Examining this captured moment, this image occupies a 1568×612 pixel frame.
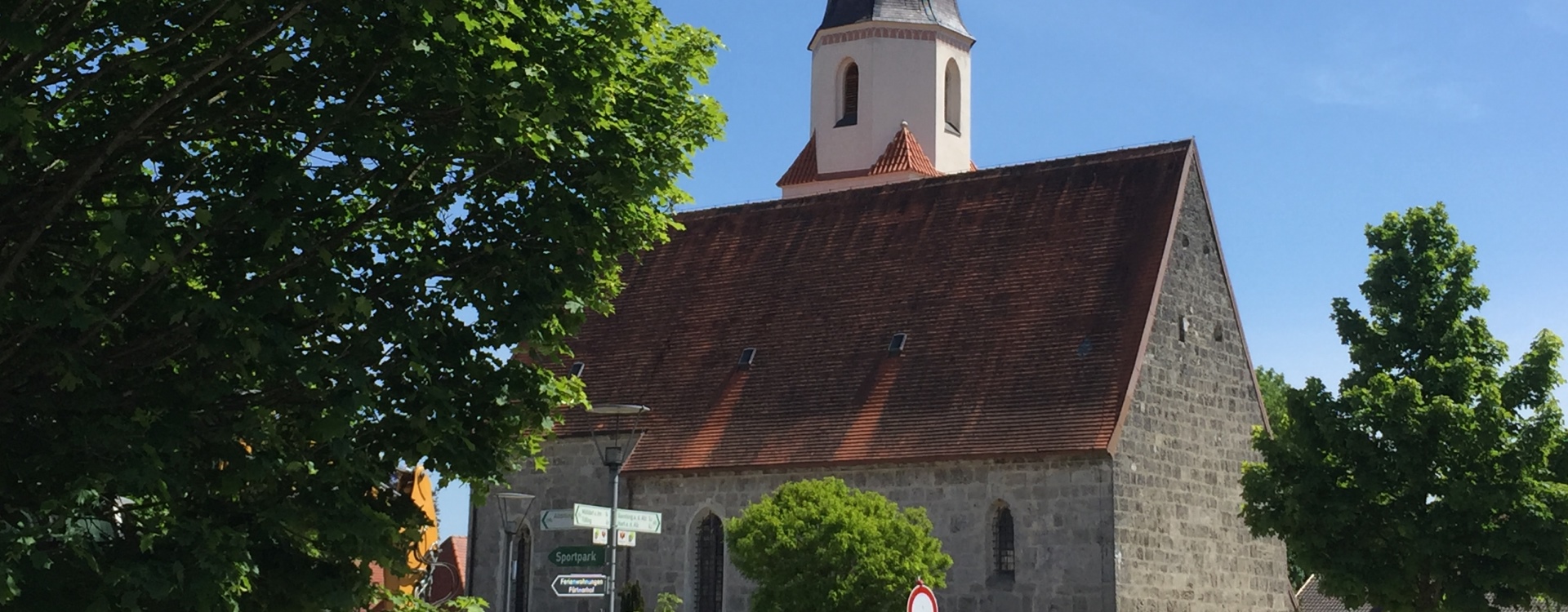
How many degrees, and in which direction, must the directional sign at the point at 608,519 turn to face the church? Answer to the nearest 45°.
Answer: approximately 135° to its left

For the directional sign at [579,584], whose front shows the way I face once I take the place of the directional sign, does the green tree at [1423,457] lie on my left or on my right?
on my left

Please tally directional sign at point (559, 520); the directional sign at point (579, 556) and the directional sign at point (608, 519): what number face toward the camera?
3

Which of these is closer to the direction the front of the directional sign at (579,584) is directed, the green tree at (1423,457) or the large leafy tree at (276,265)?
the large leafy tree

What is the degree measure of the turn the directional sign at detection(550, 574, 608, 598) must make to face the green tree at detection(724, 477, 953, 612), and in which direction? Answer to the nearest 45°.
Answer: approximately 135° to its left

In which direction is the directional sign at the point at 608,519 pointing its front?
toward the camera

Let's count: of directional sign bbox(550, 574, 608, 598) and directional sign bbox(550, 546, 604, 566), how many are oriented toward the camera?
2

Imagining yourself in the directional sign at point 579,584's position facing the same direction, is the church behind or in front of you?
behind

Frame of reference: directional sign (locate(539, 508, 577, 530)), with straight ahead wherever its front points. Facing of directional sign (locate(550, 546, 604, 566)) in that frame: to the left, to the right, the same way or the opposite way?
the same way

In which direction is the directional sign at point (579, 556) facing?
toward the camera

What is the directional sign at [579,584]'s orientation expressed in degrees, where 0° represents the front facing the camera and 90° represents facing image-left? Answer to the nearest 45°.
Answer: approximately 0°

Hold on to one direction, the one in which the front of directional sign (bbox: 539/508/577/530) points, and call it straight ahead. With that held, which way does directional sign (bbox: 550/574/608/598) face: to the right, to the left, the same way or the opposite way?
the same way

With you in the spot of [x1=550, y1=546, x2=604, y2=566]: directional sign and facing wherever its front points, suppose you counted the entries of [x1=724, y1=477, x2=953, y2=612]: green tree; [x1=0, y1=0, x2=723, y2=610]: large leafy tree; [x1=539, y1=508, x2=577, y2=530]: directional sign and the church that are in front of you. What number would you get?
1

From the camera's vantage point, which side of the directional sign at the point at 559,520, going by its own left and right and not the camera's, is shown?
front
